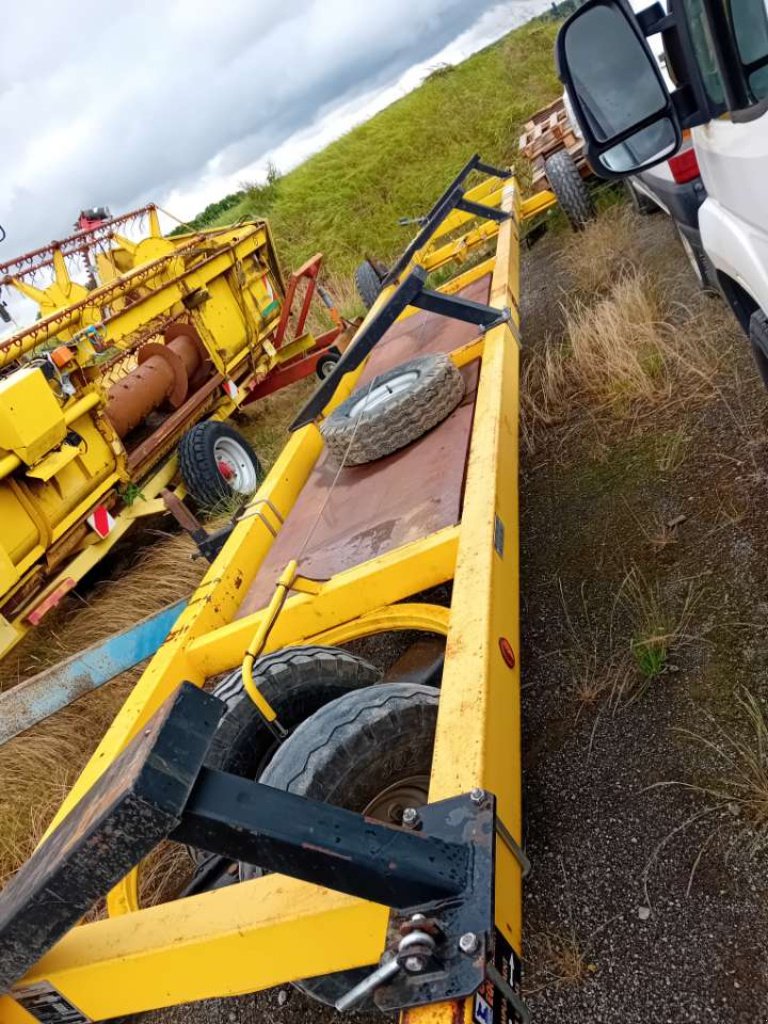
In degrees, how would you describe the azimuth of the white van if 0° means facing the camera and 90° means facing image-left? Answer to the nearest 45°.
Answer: approximately 135°

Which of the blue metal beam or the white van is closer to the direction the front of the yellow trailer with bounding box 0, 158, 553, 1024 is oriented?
the blue metal beam
